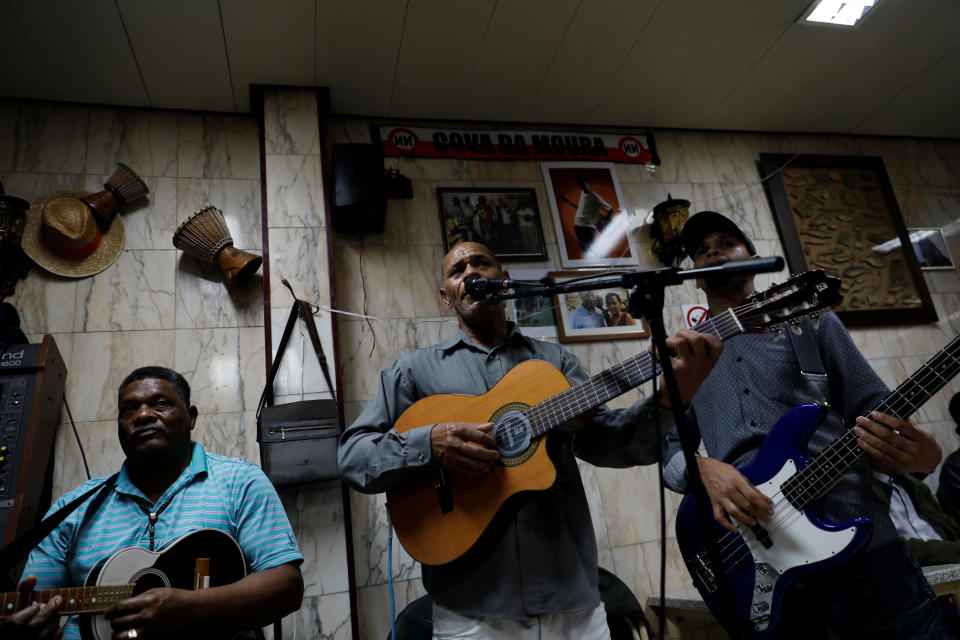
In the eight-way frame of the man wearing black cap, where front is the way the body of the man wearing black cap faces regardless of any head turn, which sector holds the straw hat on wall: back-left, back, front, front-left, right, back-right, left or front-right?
front-right

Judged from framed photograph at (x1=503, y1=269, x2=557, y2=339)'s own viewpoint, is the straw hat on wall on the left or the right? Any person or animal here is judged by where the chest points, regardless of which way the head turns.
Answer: on its right

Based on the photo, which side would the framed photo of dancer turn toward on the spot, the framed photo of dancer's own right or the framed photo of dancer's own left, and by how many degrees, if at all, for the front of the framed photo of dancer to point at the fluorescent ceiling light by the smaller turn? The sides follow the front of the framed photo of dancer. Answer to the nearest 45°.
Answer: approximately 90° to the framed photo of dancer's own left

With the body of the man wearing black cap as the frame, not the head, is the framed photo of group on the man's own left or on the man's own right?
on the man's own right

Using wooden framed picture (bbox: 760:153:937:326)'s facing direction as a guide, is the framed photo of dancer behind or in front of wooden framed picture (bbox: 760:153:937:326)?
in front
